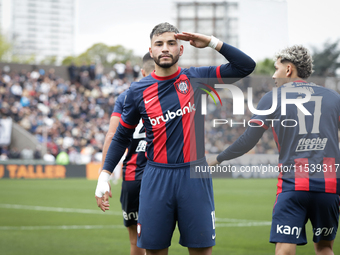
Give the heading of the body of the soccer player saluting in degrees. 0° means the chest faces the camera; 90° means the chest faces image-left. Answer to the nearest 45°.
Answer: approximately 0°

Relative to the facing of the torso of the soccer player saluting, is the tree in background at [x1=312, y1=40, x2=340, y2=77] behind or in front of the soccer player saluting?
behind
